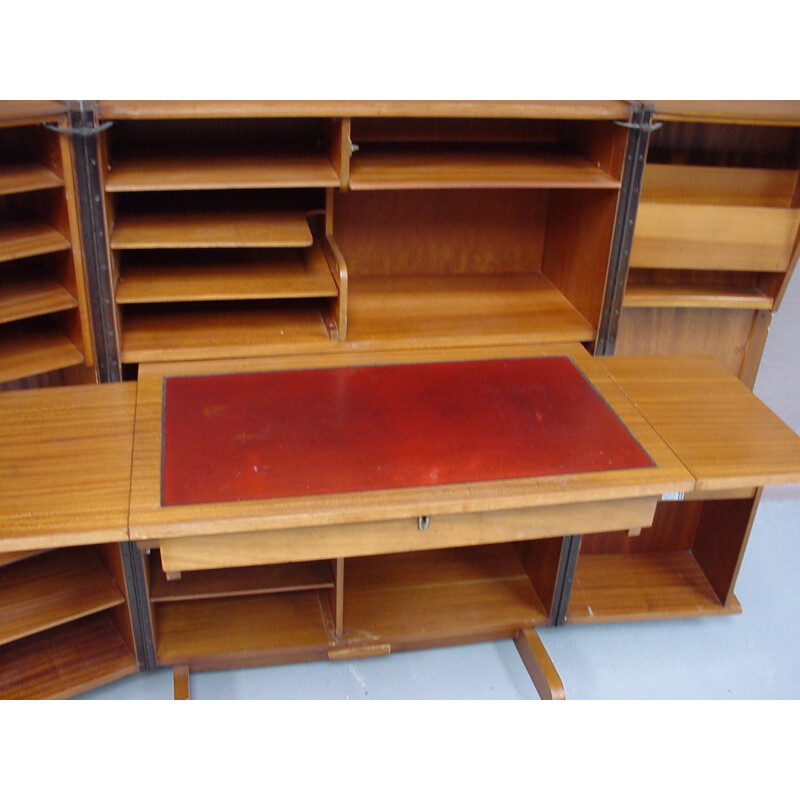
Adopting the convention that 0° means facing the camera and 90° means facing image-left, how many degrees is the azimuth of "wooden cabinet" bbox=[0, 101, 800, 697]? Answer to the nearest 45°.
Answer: approximately 0°
